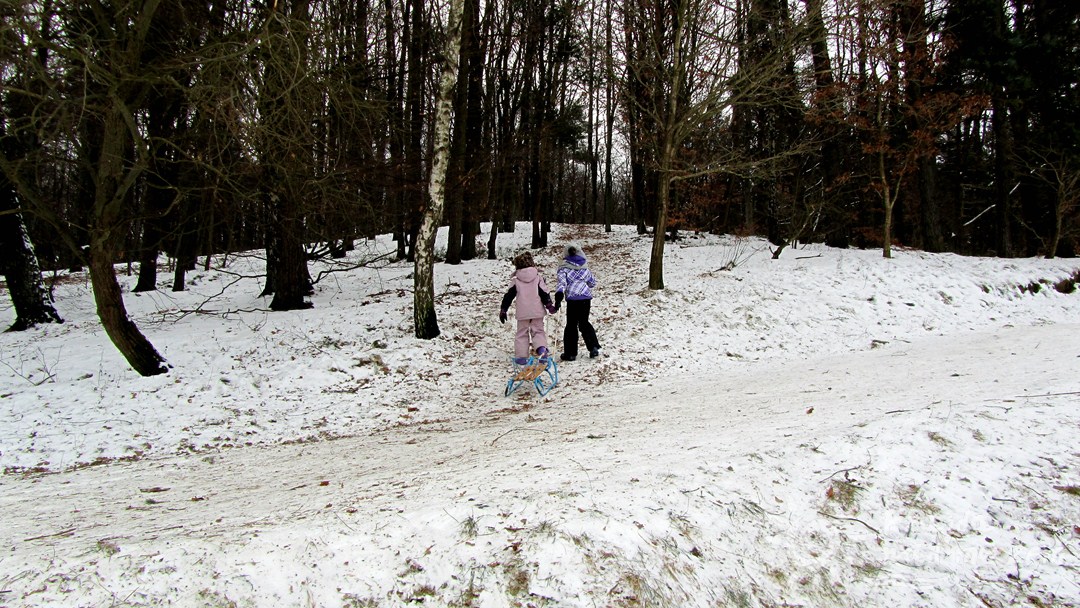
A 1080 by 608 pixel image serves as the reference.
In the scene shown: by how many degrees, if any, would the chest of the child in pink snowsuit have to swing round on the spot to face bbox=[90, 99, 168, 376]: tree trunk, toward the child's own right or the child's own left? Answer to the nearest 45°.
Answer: approximately 90° to the child's own left

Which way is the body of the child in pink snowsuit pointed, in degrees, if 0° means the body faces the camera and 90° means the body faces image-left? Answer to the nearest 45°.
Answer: approximately 180°

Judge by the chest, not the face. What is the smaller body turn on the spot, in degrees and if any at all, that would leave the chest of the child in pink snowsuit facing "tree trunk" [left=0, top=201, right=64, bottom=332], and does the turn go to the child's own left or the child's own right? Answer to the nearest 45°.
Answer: approximately 90° to the child's own left

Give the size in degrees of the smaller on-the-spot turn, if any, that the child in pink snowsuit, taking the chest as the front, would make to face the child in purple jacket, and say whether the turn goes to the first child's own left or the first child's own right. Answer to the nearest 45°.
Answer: approximately 45° to the first child's own right

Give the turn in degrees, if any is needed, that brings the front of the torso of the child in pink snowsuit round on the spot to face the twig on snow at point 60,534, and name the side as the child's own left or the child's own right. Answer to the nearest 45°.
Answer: approximately 135° to the child's own left

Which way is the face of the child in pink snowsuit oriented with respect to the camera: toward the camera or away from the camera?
away from the camera

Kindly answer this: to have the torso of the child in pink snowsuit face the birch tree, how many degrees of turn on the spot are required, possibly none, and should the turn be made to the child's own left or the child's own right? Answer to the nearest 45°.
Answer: approximately 45° to the child's own left

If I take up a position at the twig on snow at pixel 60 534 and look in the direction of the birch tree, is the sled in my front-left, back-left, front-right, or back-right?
front-right
